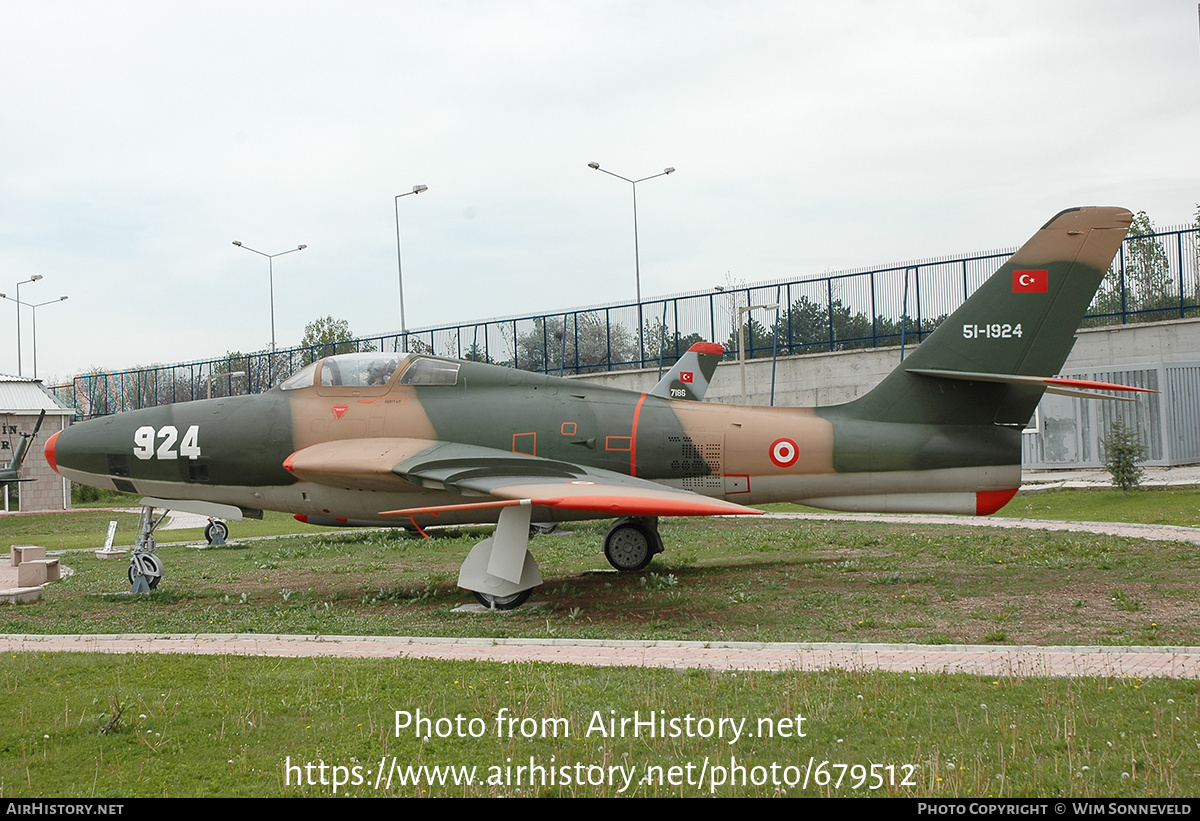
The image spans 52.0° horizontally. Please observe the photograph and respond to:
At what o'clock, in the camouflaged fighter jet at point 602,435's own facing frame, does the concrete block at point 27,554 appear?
The concrete block is roughly at 1 o'clock from the camouflaged fighter jet.

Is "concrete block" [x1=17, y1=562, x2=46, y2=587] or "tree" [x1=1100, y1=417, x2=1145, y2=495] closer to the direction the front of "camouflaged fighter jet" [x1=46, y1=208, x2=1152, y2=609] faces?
the concrete block

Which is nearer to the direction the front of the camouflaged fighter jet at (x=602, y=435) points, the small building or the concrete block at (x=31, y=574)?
the concrete block

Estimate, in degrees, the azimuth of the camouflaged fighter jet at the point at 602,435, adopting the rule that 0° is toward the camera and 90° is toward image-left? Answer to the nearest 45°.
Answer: approximately 90°

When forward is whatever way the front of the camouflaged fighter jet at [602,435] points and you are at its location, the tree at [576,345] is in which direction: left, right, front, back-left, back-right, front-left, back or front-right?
right

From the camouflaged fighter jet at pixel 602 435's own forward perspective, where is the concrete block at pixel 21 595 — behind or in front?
in front

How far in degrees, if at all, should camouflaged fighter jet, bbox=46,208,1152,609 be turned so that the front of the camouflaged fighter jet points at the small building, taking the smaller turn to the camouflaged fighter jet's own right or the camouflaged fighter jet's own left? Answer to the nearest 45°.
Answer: approximately 45° to the camouflaged fighter jet's own right

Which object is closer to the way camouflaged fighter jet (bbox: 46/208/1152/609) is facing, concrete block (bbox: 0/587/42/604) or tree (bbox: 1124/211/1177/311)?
the concrete block

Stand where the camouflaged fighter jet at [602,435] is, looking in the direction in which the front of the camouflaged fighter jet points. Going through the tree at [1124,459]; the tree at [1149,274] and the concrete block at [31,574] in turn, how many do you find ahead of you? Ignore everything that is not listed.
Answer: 1

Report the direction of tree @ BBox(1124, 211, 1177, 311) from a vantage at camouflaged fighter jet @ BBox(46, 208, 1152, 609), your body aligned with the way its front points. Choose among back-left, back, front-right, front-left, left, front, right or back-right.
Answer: back-right

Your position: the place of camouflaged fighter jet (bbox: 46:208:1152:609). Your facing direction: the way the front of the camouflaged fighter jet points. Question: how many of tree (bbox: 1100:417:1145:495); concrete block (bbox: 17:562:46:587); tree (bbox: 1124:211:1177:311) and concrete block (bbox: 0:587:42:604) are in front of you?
2

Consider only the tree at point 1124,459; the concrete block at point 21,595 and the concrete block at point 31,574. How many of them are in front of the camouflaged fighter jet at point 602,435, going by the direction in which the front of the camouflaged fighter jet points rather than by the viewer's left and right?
2

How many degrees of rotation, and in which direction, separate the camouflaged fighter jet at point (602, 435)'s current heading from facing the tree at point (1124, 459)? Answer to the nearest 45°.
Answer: approximately 135° to its right
